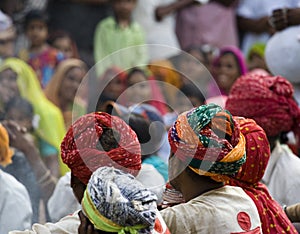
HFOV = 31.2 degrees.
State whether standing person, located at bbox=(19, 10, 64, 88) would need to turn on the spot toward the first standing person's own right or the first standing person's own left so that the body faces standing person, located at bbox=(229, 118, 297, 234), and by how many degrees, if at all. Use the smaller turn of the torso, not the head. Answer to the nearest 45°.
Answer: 0° — they already face them

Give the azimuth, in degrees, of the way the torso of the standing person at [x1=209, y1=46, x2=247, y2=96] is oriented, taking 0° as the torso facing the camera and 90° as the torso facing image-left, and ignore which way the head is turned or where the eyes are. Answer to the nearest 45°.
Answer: approximately 45°

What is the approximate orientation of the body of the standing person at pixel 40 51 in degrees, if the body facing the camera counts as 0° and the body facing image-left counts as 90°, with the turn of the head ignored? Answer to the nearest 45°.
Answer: approximately 0°

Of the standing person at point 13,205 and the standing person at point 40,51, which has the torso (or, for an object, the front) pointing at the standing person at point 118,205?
the standing person at point 40,51

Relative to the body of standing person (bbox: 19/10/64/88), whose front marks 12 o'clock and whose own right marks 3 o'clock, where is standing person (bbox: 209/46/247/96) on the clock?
standing person (bbox: 209/46/247/96) is roughly at 10 o'clock from standing person (bbox: 19/10/64/88).

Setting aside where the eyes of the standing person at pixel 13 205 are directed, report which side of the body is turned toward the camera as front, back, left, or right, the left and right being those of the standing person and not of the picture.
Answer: back

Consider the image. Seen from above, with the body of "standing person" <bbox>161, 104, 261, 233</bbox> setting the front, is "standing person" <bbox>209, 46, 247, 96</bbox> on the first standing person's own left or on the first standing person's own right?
on the first standing person's own right

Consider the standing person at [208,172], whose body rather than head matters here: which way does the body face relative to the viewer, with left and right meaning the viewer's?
facing away from the viewer and to the left of the viewer

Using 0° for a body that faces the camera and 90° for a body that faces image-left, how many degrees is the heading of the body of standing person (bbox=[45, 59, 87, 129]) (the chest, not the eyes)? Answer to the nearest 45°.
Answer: approximately 315°

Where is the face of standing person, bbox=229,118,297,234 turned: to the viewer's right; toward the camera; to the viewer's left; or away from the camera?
away from the camera
